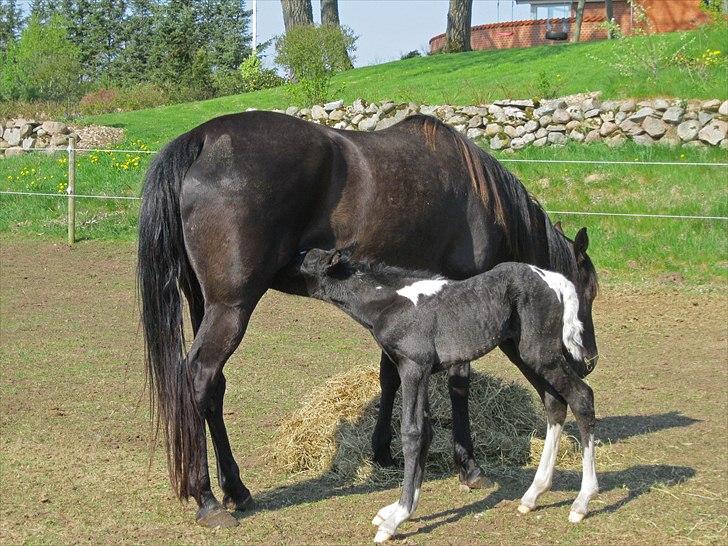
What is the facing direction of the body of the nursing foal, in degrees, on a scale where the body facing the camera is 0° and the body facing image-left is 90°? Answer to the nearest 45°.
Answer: approximately 90°

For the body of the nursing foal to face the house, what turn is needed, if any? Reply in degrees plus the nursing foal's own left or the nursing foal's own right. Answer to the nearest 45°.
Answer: approximately 90° to the nursing foal's own right

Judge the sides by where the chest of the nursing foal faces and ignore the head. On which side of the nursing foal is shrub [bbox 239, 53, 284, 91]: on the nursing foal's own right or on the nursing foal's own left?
on the nursing foal's own right

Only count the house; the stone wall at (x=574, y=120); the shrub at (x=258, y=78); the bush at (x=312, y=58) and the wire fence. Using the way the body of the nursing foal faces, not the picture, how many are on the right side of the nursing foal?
5

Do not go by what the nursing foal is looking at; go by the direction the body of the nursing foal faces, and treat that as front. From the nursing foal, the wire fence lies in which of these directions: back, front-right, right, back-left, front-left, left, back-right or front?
right

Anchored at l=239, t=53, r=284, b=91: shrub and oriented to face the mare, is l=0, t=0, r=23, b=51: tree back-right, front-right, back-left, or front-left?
back-right

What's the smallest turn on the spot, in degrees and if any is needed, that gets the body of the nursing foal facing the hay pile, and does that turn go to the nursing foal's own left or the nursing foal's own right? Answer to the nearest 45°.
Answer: approximately 90° to the nursing foal's own right

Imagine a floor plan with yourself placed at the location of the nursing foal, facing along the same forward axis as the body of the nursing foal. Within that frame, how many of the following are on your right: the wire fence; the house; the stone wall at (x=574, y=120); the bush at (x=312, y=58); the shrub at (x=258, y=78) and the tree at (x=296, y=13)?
6

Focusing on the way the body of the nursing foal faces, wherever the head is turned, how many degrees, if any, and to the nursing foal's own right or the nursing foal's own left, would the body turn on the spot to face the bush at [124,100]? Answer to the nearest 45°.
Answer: approximately 90° to the nursing foal's own right

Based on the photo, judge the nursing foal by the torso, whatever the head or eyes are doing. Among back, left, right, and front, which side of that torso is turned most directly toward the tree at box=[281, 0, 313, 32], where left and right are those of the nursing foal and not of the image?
right

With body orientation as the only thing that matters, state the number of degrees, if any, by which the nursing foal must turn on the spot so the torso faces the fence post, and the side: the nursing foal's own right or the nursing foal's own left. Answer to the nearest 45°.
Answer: approximately 45° to the nursing foal's own right
